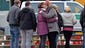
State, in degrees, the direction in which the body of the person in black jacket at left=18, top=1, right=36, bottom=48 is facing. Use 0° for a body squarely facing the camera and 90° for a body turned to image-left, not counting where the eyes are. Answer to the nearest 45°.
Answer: approximately 180°
